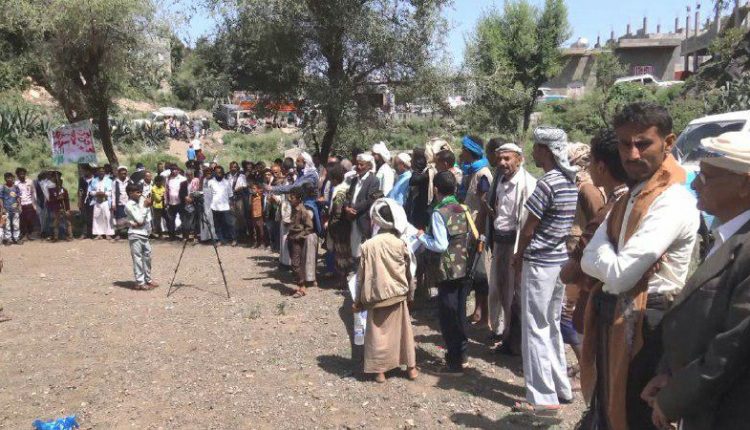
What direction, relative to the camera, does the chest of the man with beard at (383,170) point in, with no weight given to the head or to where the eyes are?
to the viewer's left

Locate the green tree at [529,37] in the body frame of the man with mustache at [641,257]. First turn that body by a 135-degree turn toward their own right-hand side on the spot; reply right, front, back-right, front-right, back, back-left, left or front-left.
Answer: front

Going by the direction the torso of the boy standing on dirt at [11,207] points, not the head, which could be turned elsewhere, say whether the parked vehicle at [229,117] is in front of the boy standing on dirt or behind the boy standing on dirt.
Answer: behind

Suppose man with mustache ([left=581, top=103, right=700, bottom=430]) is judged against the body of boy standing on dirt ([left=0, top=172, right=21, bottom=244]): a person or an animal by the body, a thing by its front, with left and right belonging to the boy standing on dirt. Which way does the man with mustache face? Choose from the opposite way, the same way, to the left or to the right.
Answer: to the right

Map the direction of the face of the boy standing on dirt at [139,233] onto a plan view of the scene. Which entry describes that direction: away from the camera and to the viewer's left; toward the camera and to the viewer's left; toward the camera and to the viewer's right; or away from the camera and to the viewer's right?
toward the camera and to the viewer's right

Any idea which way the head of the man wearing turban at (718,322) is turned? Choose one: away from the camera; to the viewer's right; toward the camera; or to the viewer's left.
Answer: to the viewer's left
